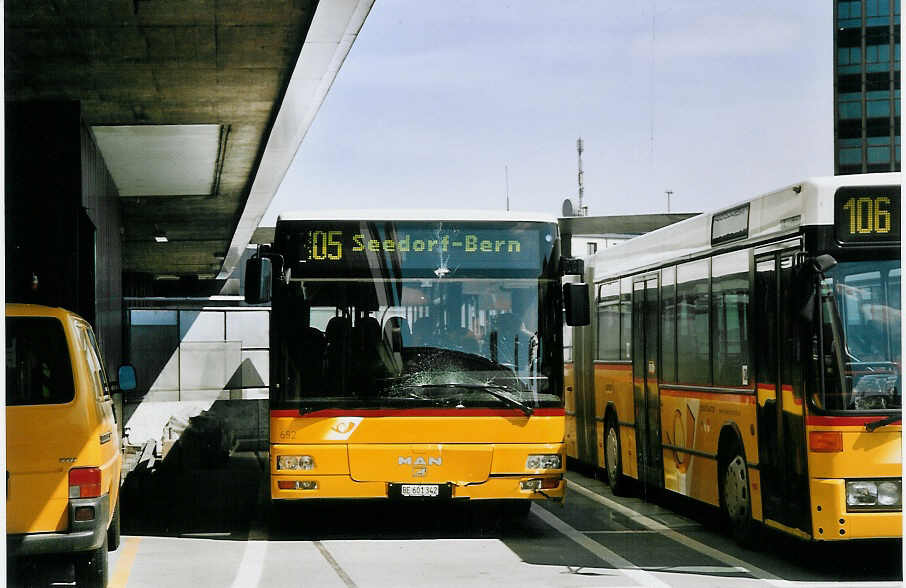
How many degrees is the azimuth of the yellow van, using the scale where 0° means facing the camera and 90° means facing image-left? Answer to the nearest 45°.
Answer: approximately 180°

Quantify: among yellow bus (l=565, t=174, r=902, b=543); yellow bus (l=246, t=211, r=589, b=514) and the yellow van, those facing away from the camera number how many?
1

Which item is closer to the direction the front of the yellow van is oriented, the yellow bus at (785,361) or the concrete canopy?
the concrete canopy

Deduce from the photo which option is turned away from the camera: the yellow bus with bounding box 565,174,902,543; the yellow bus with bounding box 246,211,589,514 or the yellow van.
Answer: the yellow van

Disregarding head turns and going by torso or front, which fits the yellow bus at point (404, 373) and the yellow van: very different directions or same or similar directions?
very different directions

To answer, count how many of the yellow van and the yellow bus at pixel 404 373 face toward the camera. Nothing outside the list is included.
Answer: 1

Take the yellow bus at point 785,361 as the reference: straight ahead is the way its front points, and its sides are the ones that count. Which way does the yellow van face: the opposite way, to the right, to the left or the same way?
the opposite way

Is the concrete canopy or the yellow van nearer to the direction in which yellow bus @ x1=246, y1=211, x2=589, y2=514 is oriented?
the yellow van

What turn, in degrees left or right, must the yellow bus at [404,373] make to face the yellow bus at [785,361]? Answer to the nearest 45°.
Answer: approximately 45° to its left

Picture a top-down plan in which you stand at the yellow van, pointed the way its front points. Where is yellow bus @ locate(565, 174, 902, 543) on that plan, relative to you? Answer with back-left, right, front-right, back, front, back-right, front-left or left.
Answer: right

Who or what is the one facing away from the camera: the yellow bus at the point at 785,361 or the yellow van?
the yellow van

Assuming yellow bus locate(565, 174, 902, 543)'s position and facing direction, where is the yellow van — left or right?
on its right

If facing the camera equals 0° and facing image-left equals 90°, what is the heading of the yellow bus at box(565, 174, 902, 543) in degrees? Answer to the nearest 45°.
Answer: approximately 315°
